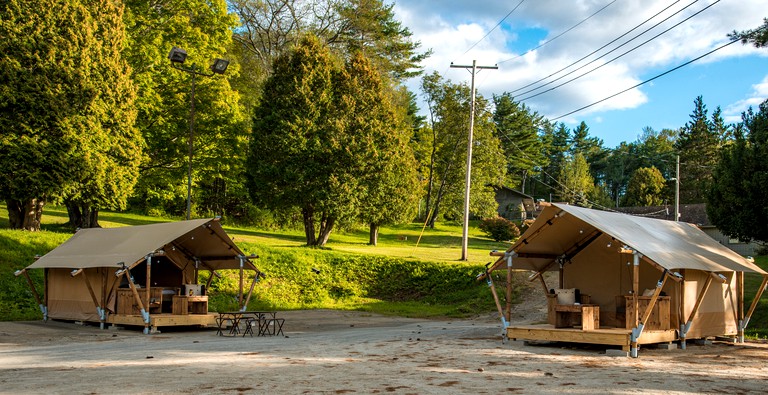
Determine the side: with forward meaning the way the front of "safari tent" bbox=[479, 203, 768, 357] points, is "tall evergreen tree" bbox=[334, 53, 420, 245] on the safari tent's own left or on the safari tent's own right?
on the safari tent's own right

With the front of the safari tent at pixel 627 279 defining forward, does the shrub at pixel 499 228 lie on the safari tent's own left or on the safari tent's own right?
on the safari tent's own right

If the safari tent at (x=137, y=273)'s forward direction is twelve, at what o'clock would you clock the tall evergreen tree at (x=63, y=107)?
The tall evergreen tree is roughly at 7 o'clock from the safari tent.

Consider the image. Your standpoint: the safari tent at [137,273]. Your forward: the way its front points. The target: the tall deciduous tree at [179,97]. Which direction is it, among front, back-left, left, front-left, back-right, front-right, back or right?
back-left

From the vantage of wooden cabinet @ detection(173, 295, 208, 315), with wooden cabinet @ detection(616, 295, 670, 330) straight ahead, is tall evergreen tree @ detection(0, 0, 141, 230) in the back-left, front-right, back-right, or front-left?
back-left

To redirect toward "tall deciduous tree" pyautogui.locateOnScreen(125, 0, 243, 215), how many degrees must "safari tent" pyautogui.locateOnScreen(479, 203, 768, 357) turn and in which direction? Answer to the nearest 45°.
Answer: approximately 90° to its right

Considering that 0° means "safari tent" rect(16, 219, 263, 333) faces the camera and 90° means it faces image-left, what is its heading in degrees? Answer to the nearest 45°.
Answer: approximately 315°

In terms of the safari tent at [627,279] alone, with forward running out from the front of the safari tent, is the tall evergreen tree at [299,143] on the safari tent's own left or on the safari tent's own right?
on the safari tent's own right

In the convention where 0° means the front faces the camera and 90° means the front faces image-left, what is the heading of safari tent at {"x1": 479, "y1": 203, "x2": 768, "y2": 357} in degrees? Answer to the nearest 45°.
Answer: approximately 45°

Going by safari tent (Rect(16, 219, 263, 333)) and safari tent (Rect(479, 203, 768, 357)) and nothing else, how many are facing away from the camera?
0
